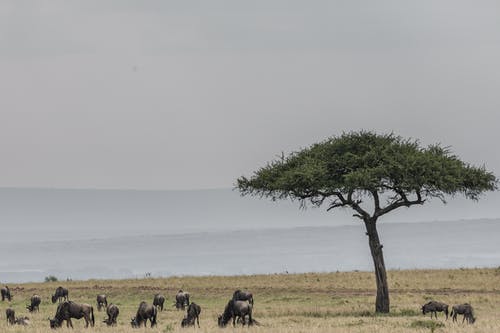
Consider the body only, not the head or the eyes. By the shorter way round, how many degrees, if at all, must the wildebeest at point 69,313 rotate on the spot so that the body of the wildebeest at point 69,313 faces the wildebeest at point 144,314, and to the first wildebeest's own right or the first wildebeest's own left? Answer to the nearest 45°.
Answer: approximately 180°

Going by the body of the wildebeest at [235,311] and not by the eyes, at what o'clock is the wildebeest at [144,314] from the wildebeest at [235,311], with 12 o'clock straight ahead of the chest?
the wildebeest at [144,314] is roughly at 12 o'clock from the wildebeest at [235,311].

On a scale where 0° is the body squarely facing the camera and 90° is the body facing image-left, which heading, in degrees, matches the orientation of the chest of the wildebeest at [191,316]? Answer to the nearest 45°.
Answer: approximately 45°

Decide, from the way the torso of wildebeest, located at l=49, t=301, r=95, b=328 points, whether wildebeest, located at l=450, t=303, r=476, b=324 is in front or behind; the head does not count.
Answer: behind

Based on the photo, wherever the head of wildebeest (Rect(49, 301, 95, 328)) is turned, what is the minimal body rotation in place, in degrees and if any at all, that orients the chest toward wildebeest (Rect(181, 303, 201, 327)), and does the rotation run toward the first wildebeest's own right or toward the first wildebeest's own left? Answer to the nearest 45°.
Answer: approximately 180°

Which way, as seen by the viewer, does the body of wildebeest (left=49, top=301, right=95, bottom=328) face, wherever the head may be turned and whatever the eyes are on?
to the viewer's left

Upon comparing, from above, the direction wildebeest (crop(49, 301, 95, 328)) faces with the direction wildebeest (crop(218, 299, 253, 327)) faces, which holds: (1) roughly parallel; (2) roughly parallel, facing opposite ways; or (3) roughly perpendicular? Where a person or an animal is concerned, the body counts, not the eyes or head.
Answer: roughly parallel

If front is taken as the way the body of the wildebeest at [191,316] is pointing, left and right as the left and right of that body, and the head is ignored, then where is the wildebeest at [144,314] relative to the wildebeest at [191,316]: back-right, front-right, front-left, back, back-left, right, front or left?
front-right

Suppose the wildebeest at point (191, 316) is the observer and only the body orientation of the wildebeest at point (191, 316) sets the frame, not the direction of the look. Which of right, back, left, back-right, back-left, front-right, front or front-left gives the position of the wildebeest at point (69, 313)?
front-right

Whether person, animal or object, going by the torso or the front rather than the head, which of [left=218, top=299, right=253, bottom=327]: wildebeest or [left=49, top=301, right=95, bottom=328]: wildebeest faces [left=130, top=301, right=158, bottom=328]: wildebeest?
[left=218, top=299, right=253, bottom=327]: wildebeest

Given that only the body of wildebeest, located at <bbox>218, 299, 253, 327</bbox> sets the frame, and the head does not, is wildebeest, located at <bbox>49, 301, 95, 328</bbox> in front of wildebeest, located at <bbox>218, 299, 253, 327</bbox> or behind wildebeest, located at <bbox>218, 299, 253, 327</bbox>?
in front

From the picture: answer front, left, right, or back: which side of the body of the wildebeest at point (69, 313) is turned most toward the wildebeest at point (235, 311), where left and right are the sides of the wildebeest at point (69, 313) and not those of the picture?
back

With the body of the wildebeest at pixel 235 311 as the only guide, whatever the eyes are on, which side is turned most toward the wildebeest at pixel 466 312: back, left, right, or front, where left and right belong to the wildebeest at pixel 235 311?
back

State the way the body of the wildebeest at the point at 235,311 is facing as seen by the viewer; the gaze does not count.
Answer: to the viewer's left

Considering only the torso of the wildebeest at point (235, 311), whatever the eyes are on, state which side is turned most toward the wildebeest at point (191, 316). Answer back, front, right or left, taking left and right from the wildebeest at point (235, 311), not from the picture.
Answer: front

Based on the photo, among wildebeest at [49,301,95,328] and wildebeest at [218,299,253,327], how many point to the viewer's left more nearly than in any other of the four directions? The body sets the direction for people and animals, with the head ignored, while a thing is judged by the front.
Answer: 2

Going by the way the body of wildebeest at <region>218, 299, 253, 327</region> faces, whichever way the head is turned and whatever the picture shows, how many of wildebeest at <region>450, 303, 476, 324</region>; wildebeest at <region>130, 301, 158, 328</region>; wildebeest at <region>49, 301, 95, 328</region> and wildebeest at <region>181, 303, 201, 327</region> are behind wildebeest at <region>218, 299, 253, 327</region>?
1
